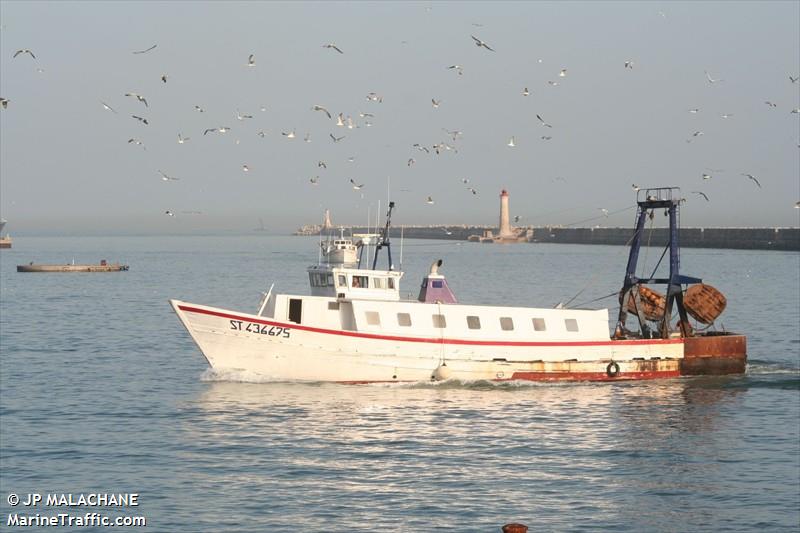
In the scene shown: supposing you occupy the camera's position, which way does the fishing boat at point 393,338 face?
facing to the left of the viewer
